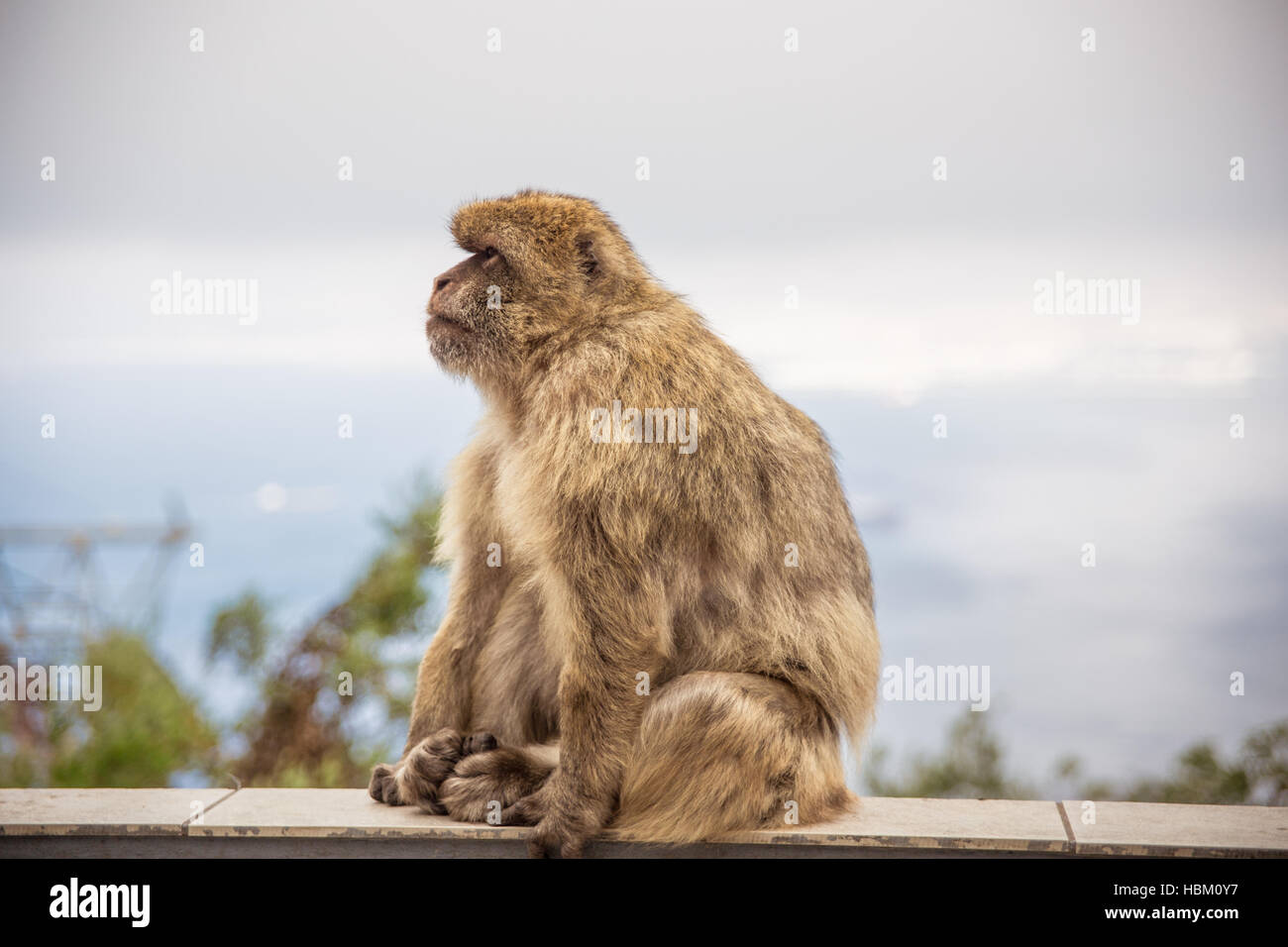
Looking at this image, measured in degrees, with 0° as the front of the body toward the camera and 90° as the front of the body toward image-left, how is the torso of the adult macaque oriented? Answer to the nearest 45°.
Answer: approximately 90°
